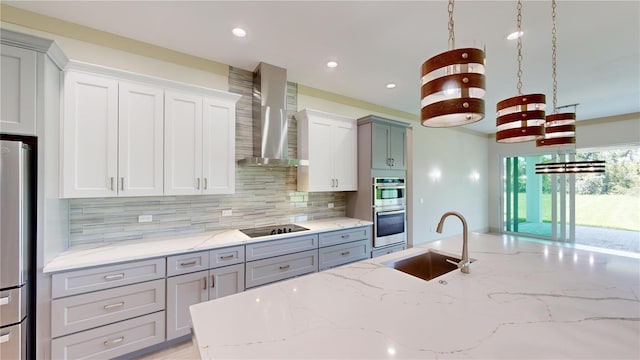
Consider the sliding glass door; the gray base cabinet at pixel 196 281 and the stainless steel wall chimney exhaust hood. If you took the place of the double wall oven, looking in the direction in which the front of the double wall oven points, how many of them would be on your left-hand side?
1

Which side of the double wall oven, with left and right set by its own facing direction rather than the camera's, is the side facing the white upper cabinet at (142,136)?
right

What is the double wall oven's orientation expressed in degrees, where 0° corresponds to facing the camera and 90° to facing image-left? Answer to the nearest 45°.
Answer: approximately 315°

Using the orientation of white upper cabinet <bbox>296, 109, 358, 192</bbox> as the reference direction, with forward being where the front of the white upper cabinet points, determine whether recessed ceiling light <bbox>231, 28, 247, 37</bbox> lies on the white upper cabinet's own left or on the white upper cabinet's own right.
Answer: on the white upper cabinet's own right

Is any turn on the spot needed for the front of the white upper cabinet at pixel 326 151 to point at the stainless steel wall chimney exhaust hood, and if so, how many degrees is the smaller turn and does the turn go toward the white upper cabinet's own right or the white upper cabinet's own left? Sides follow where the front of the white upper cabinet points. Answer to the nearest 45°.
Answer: approximately 90° to the white upper cabinet's own right

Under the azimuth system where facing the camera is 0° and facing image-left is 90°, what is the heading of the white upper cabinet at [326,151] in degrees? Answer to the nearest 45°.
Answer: approximately 315°
